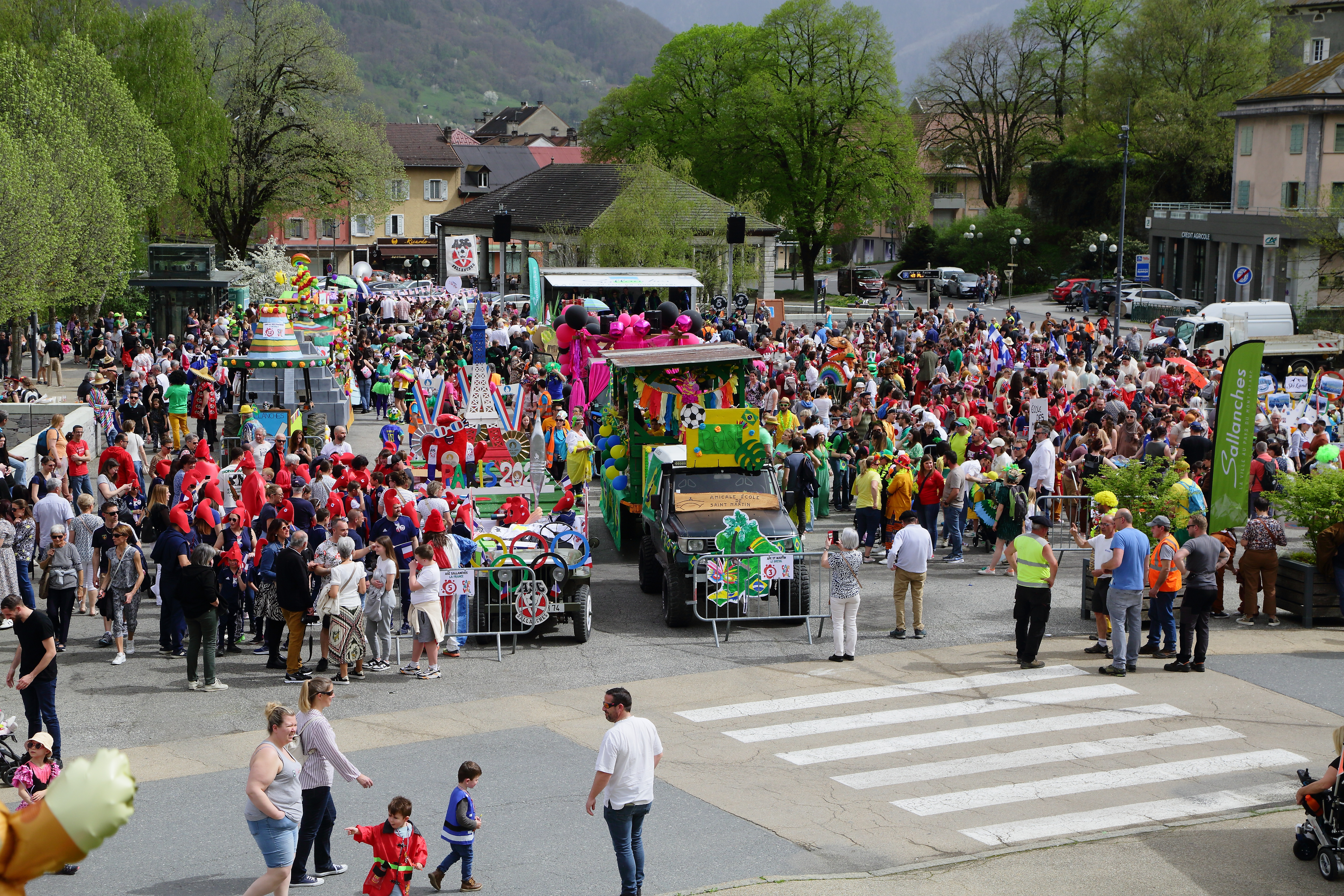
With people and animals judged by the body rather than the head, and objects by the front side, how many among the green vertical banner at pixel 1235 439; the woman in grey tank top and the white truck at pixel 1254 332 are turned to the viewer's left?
1

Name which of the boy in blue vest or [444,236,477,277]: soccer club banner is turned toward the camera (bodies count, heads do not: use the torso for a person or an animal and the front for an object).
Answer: the soccer club banner

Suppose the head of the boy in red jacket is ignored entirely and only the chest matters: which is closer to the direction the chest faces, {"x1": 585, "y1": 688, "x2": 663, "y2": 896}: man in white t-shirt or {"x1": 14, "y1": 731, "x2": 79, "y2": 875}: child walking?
the man in white t-shirt

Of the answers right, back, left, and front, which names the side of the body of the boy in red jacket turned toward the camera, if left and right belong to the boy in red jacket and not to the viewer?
front

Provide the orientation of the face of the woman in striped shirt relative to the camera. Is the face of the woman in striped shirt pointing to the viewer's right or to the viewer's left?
to the viewer's right

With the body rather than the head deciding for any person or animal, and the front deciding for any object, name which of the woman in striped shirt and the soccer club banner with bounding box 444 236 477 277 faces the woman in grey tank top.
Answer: the soccer club banner

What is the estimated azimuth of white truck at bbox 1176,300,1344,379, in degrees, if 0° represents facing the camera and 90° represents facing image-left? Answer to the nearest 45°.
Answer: approximately 90°

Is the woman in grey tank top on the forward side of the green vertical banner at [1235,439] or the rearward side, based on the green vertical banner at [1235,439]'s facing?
on the forward side

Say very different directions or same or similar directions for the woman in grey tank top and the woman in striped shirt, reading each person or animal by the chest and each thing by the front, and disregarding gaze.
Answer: same or similar directions
